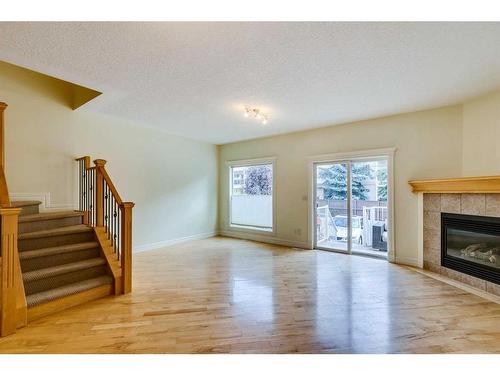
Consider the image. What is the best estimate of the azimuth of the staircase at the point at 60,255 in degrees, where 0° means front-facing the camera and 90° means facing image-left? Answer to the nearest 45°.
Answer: approximately 315°

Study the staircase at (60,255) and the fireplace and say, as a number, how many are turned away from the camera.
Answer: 0

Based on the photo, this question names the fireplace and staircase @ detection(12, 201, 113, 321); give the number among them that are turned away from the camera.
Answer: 0

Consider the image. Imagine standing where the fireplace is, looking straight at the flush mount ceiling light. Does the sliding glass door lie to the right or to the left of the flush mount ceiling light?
right

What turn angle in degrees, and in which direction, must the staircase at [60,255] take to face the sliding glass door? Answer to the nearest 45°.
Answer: approximately 45° to its left

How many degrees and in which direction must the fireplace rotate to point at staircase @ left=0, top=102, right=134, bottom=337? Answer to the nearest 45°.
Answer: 0° — it already faces it

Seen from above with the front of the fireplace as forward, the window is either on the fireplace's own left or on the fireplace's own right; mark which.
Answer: on the fireplace's own right

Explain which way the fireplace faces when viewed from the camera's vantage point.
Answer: facing the viewer and to the left of the viewer

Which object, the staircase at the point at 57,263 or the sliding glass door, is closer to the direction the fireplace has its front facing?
the staircase
